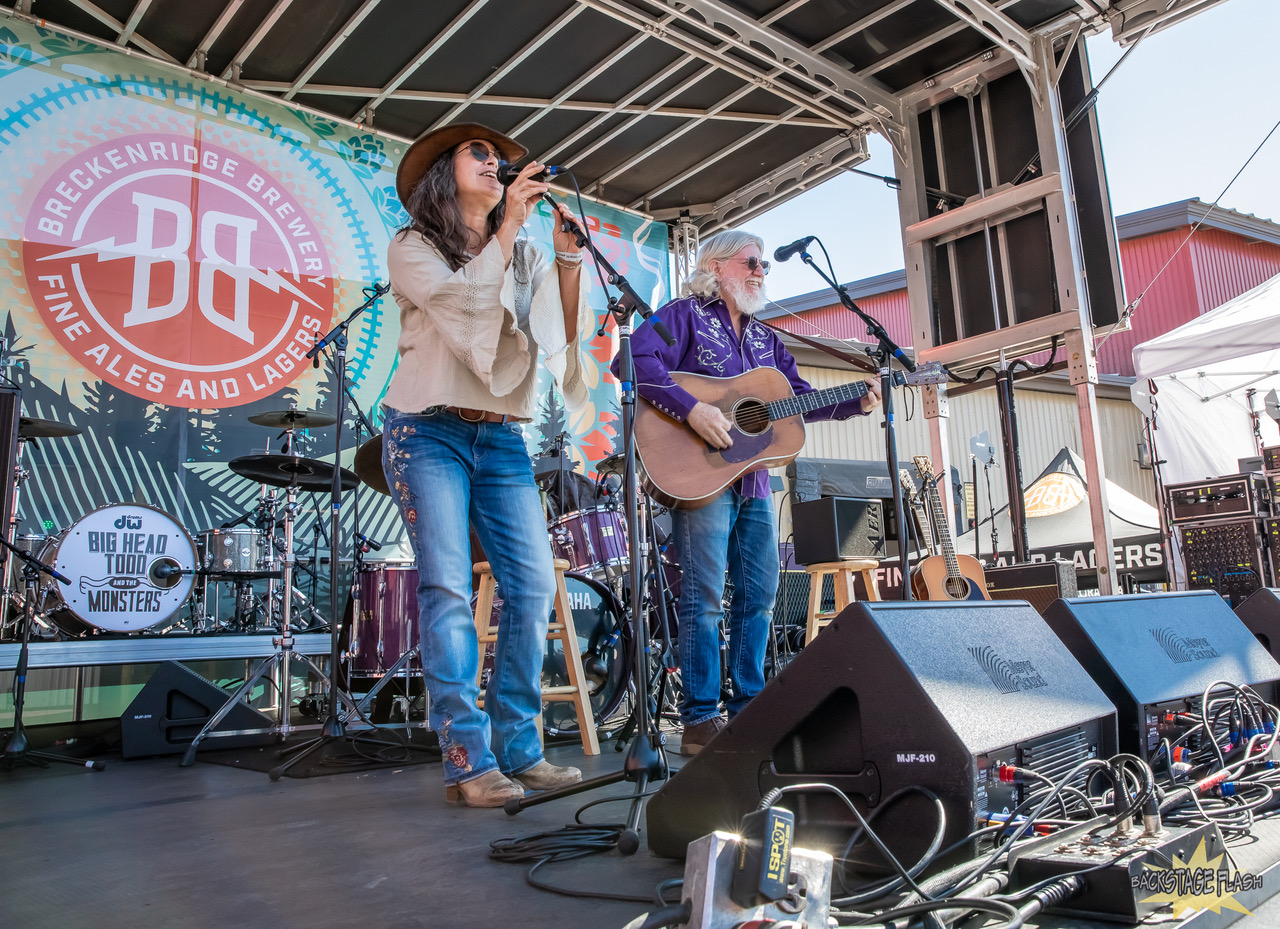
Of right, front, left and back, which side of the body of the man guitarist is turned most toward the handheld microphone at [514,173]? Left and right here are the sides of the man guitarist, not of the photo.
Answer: right

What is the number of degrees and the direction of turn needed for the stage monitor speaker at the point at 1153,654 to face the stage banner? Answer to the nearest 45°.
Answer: approximately 45° to its left

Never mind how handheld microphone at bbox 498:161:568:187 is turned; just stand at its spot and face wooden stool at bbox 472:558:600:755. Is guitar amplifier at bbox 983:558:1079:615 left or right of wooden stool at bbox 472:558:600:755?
right

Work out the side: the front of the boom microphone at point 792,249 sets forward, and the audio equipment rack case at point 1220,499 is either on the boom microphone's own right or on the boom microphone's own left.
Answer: on the boom microphone's own right

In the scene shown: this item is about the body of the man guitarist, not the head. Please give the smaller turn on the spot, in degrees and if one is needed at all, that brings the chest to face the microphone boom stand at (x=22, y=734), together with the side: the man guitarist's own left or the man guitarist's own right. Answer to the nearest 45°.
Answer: approximately 135° to the man guitarist's own right

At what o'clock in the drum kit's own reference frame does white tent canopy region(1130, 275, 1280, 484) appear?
The white tent canopy is roughly at 9 o'clock from the drum kit.

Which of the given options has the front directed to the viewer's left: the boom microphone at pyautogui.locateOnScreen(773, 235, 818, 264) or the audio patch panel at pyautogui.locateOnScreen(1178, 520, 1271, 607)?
the boom microphone

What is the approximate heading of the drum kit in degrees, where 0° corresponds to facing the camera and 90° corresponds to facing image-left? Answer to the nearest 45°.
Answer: approximately 0°

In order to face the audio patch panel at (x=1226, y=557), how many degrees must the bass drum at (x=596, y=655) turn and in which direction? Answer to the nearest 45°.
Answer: approximately 45° to its left
